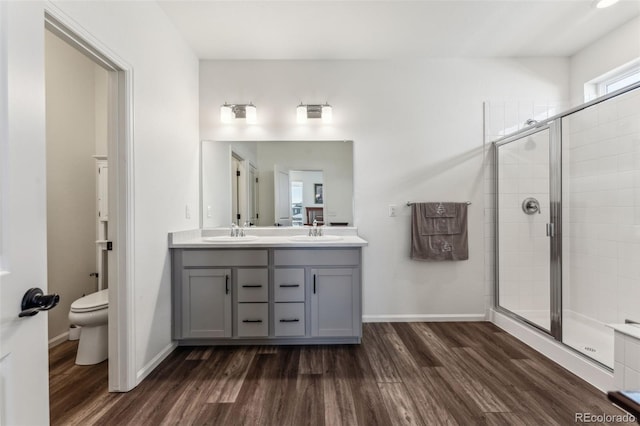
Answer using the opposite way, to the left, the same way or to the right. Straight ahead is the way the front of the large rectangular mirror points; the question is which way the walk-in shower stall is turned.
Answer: to the right

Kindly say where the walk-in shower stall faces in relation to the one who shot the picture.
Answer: facing the viewer and to the left of the viewer

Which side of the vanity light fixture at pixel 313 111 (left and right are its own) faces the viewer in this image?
front

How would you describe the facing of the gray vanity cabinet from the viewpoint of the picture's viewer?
facing the viewer

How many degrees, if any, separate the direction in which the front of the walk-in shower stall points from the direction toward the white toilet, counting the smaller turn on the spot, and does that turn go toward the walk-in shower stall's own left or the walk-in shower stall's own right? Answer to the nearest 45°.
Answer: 0° — it already faces it

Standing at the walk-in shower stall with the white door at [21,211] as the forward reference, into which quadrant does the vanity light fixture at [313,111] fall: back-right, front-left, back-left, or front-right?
front-right

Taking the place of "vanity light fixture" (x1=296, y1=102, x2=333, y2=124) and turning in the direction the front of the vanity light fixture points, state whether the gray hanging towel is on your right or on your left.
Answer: on your left

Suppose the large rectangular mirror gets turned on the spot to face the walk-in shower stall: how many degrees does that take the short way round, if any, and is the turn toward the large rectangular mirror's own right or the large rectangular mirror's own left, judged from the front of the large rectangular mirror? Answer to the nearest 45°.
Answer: approximately 90° to the large rectangular mirror's own left

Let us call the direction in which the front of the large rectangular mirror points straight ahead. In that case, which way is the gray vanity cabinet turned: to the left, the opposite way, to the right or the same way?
the same way

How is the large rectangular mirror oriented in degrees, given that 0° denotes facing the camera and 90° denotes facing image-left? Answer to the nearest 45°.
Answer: approximately 0°
